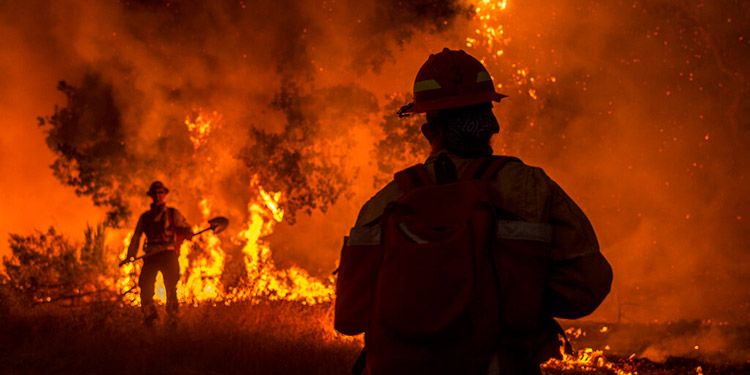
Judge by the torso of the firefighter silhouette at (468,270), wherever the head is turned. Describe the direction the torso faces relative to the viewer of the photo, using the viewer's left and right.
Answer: facing away from the viewer

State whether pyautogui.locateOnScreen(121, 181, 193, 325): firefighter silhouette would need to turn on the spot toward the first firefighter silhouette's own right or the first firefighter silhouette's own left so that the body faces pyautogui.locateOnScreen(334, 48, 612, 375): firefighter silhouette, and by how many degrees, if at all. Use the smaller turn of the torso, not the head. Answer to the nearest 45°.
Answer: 0° — they already face them

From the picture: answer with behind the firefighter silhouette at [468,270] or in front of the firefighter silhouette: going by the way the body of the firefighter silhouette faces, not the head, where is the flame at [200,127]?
in front

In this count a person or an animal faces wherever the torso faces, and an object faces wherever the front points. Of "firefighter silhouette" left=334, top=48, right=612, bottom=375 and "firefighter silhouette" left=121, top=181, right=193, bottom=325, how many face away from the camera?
1

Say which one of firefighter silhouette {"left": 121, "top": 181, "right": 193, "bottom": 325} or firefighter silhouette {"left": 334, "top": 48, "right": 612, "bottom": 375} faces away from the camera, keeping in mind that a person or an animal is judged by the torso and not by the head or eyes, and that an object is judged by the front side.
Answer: firefighter silhouette {"left": 334, "top": 48, "right": 612, "bottom": 375}

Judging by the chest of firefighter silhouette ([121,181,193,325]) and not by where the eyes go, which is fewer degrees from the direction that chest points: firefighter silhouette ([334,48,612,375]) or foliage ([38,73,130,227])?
the firefighter silhouette

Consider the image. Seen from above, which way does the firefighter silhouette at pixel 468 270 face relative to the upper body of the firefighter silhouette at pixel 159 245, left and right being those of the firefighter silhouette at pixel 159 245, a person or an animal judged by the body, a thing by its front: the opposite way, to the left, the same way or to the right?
the opposite way

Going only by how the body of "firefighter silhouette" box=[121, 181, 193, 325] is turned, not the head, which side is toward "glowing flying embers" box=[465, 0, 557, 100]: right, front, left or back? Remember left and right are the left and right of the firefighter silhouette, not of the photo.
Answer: left

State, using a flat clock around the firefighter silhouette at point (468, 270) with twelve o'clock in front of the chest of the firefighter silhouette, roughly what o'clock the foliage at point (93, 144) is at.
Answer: The foliage is roughly at 11 o'clock from the firefighter silhouette.

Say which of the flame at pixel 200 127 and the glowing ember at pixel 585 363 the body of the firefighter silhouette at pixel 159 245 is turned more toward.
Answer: the glowing ember

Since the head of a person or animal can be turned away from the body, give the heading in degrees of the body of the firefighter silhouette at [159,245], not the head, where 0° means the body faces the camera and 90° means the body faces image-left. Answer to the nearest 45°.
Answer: approximately 0°

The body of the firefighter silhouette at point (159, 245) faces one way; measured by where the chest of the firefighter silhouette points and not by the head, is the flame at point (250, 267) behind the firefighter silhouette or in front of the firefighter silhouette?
behind

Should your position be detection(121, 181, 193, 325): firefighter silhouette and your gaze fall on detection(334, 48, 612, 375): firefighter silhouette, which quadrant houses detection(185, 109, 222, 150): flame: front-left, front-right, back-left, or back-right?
back-left
